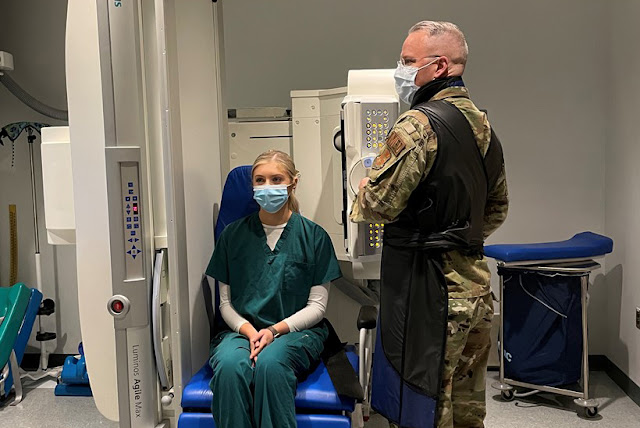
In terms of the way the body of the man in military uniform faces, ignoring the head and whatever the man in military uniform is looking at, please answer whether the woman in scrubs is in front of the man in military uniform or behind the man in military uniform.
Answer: in front

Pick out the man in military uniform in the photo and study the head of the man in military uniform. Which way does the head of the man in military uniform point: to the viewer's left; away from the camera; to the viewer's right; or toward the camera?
to the viewer's left

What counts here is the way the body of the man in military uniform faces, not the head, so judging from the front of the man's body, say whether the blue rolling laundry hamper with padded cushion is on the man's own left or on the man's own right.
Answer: on the man's own right

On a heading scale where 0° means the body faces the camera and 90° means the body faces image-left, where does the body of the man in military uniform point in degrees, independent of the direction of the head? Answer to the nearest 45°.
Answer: approximately 135°

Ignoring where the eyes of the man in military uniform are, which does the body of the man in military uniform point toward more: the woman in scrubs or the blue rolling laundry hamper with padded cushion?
the woman in scrubs
